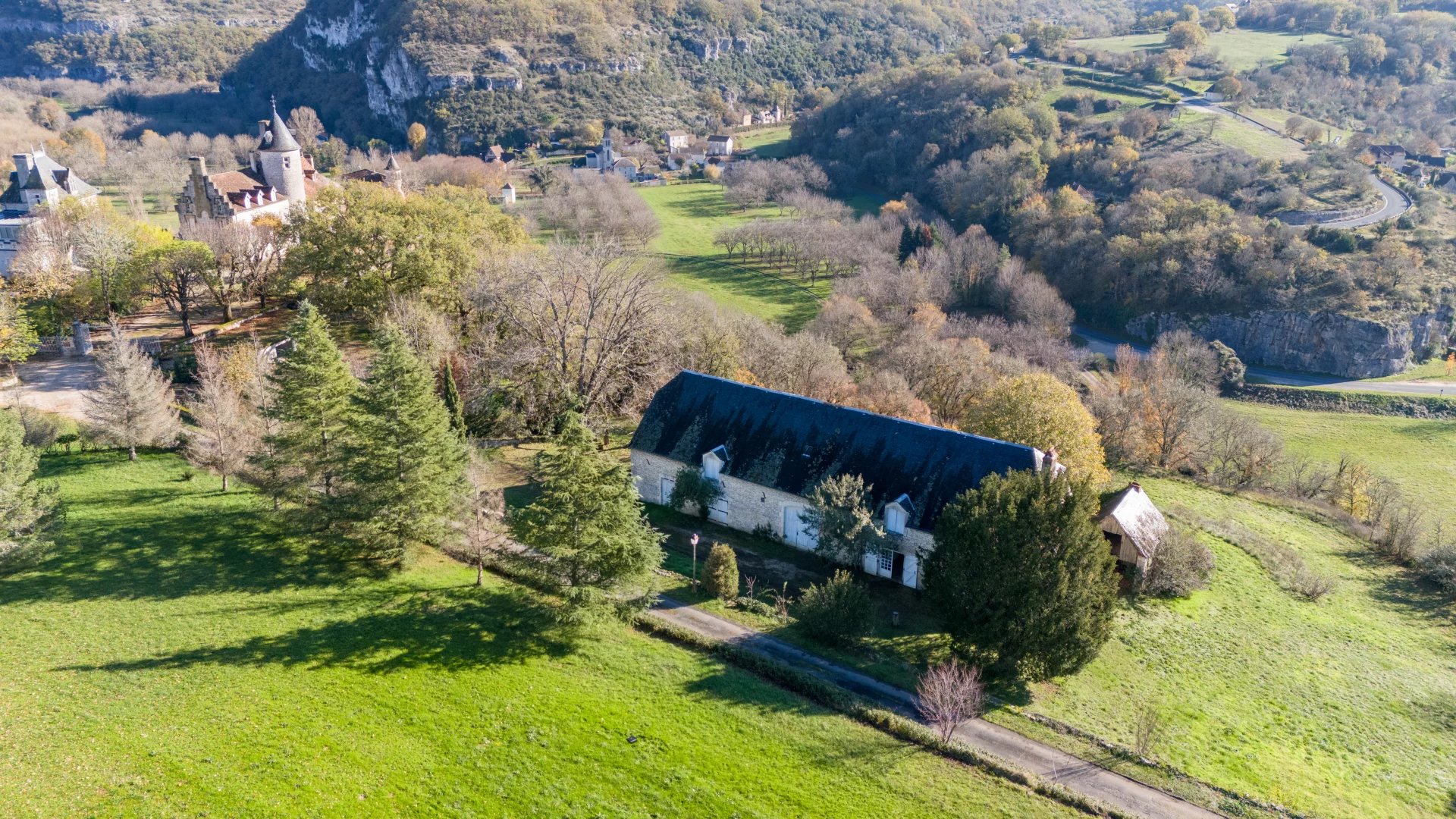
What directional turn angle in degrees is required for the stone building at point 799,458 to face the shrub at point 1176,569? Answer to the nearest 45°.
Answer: approximately 135° to its left

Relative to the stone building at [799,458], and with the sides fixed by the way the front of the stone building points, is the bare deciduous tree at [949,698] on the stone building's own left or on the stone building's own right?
on the stone building's own left

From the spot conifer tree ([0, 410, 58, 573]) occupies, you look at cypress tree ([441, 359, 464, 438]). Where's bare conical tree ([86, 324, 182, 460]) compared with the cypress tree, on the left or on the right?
left

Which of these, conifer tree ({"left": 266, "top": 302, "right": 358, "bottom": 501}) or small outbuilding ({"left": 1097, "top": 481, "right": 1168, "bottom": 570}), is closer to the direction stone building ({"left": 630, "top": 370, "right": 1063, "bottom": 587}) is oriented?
the conifer tree

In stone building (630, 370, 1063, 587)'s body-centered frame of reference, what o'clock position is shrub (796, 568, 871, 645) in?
The shrub is roughly at 10 o'clock from the stone building.

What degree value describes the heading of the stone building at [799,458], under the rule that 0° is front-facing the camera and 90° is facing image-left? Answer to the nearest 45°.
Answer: approximately 45°

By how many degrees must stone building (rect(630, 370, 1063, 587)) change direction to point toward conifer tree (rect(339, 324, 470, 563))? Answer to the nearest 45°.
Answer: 0° — it already faces it

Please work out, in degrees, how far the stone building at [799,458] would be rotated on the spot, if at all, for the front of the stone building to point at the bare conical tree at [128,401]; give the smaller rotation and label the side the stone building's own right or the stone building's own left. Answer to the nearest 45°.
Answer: approximately 45° to the stone building's own right

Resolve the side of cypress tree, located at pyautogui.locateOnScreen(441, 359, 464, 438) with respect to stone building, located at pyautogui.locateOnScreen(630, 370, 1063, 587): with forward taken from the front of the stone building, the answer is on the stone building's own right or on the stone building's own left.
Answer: on the stone building's own right
